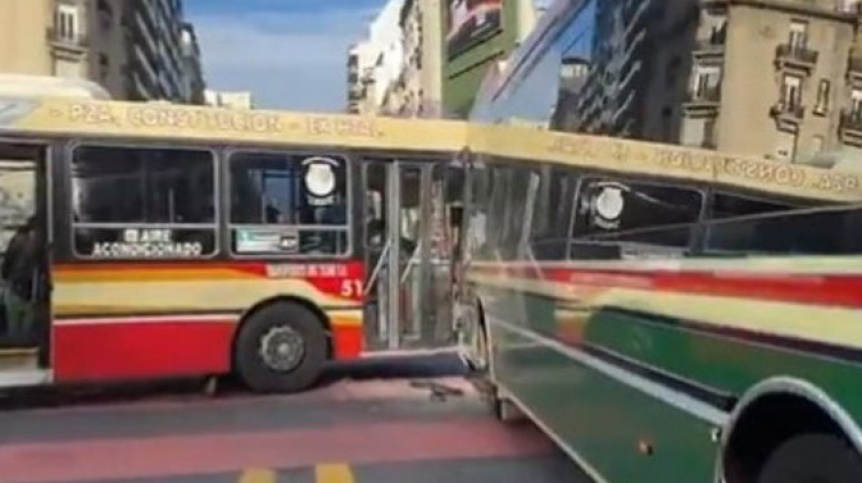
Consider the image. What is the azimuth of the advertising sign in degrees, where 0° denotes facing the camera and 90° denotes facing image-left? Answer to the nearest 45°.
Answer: approximately 45°

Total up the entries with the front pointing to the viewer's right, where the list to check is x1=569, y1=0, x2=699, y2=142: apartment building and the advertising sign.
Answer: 0
